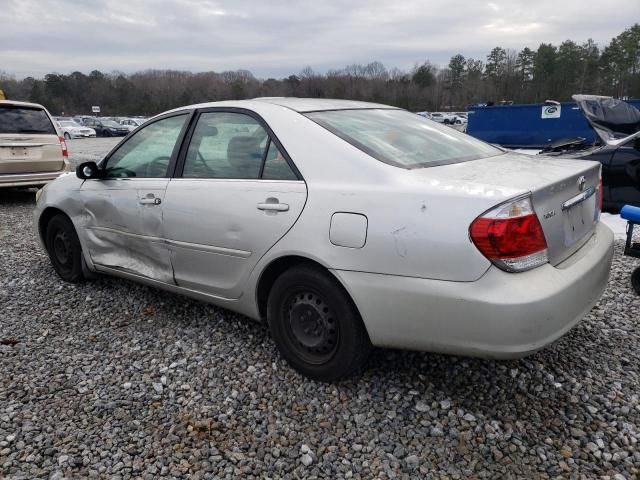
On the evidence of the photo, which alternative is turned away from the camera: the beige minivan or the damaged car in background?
the beige minivan

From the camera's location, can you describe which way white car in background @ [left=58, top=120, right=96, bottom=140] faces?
facing the viewer and to the right of the viewer

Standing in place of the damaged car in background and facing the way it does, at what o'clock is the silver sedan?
The silver sedan is roughly at 11 o'clock from the damaged car in background.

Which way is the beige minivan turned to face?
away from the camera

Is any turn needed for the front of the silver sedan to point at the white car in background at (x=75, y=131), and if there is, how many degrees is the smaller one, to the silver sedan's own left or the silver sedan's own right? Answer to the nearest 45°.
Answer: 0° — it already faces it

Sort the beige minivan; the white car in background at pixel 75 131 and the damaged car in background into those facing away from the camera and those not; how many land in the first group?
1

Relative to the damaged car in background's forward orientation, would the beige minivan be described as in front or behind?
in front

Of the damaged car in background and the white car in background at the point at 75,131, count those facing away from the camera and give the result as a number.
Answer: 0

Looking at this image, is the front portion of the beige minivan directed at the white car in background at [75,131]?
yes

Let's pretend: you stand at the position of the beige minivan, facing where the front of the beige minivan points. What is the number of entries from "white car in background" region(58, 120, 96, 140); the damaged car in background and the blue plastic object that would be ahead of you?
1

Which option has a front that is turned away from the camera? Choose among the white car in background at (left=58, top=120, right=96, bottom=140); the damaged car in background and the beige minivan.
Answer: the beige minivan

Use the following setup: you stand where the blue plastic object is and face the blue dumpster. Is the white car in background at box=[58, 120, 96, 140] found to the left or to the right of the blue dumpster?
left

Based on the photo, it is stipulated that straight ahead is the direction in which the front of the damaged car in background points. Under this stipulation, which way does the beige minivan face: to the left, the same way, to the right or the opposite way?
to the right

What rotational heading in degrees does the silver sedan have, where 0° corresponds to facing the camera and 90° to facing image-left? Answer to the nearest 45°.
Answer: approximately 135°
